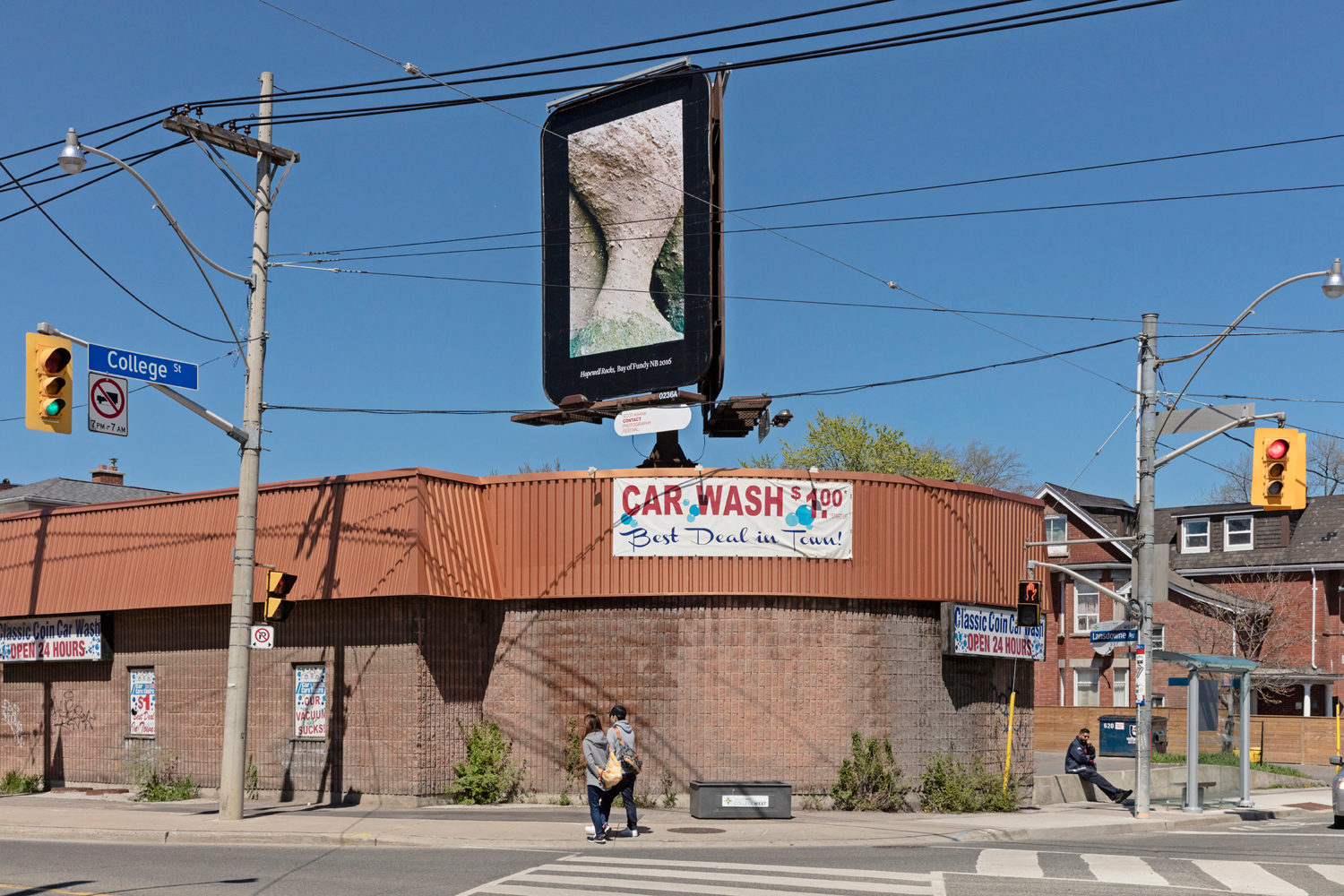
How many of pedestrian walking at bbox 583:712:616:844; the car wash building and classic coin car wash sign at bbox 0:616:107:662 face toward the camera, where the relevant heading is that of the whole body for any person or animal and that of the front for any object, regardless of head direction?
2

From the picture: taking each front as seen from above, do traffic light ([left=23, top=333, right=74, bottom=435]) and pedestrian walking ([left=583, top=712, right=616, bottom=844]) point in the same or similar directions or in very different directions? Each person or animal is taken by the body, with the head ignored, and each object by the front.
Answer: very different directions

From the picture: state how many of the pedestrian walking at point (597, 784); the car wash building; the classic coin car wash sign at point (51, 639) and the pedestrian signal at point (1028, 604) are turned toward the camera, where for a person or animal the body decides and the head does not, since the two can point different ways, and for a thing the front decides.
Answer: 3

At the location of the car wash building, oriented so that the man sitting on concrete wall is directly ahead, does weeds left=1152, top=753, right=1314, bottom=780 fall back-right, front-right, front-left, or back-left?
front-left

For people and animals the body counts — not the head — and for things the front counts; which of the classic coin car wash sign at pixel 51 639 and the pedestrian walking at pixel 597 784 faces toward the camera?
the classic coin car wash sign

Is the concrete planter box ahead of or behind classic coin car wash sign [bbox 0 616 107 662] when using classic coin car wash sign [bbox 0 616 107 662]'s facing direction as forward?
ahead

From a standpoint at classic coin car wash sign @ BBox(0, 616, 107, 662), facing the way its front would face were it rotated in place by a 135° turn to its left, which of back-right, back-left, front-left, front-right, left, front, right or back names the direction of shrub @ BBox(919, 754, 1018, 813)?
right

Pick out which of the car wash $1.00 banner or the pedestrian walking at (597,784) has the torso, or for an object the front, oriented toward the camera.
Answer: the car wash $1.00 banner

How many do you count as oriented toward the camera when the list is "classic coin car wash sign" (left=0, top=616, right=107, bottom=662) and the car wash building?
2

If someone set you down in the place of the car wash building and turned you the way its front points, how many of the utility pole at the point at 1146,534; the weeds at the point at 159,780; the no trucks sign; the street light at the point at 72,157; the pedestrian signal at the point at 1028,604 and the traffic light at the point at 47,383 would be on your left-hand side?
2

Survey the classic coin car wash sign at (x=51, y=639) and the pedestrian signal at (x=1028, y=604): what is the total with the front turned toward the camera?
2

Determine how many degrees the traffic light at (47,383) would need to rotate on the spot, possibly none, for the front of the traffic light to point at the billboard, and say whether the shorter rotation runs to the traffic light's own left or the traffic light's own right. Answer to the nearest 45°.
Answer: approximately 90° to the traffic light's own left

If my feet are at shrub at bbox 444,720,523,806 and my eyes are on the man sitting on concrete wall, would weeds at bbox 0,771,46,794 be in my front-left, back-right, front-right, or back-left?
back-left

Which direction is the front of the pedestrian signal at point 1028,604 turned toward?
toward the camera

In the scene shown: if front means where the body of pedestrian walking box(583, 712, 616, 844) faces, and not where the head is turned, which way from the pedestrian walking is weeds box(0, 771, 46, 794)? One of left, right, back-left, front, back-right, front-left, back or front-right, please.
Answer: front
